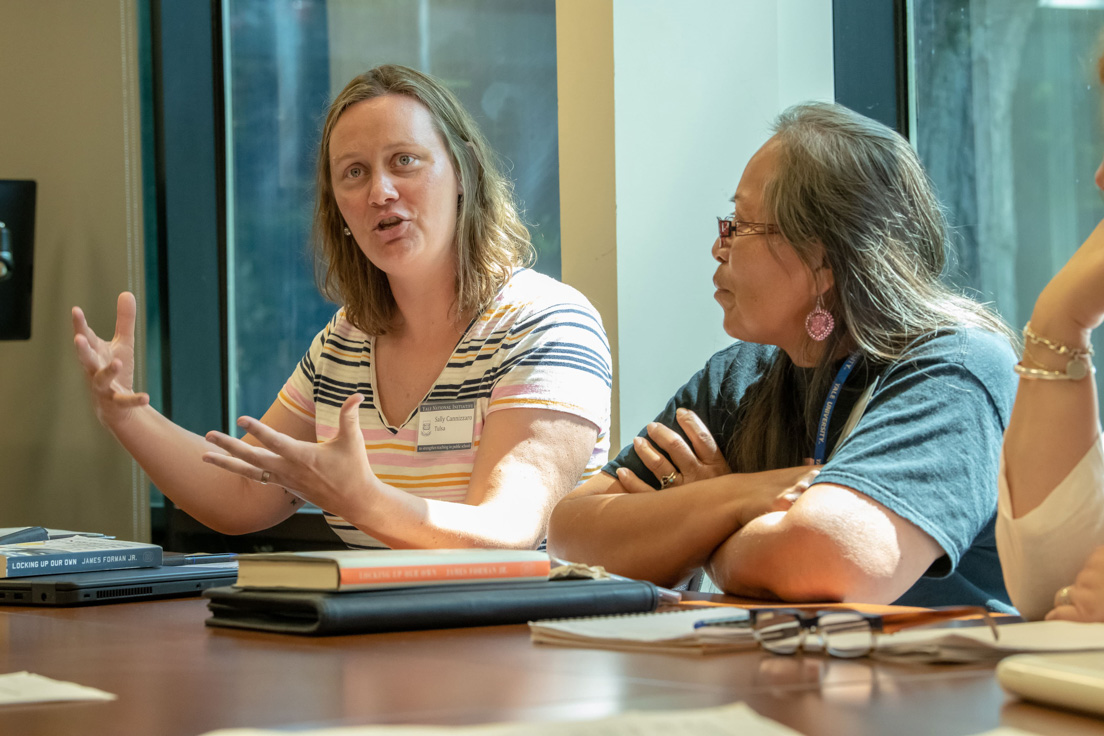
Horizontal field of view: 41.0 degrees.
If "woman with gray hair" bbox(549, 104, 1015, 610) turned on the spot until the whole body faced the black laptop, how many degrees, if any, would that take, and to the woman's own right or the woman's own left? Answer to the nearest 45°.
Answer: approximately 45° to the woman's own right

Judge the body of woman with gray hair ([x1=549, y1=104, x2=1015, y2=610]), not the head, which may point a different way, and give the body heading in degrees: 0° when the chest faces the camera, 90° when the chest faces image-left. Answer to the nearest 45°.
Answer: approximately 45°

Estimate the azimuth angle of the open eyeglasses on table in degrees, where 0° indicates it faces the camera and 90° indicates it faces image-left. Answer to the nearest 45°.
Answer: approximately 0°

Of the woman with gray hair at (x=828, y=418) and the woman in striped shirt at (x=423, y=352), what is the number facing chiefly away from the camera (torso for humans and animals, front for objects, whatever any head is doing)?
0

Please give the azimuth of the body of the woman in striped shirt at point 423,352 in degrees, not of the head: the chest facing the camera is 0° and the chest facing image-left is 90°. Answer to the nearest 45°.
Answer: approximately 45°

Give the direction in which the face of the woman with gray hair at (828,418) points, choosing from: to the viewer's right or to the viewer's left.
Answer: to the viewer's left
